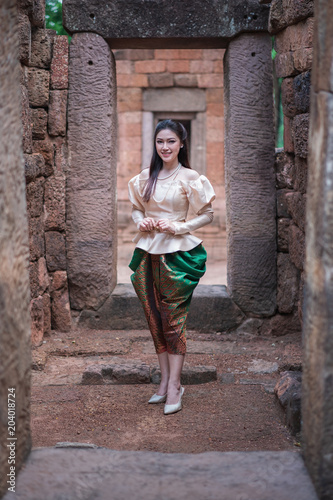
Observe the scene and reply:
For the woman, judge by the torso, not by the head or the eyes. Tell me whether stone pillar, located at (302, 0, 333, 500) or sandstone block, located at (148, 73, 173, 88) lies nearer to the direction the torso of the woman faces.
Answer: the stone pillar

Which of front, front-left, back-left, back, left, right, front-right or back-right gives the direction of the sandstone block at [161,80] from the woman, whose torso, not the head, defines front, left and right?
back-right

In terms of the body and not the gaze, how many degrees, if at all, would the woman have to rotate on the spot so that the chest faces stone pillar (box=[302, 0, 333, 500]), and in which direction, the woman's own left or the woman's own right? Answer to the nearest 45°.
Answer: approximately 45° to the woman's own left

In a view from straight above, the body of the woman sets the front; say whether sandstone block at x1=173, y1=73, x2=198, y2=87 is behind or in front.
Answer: behind

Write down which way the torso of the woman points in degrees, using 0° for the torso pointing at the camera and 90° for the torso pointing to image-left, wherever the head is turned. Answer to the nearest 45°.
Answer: approximately 45°
